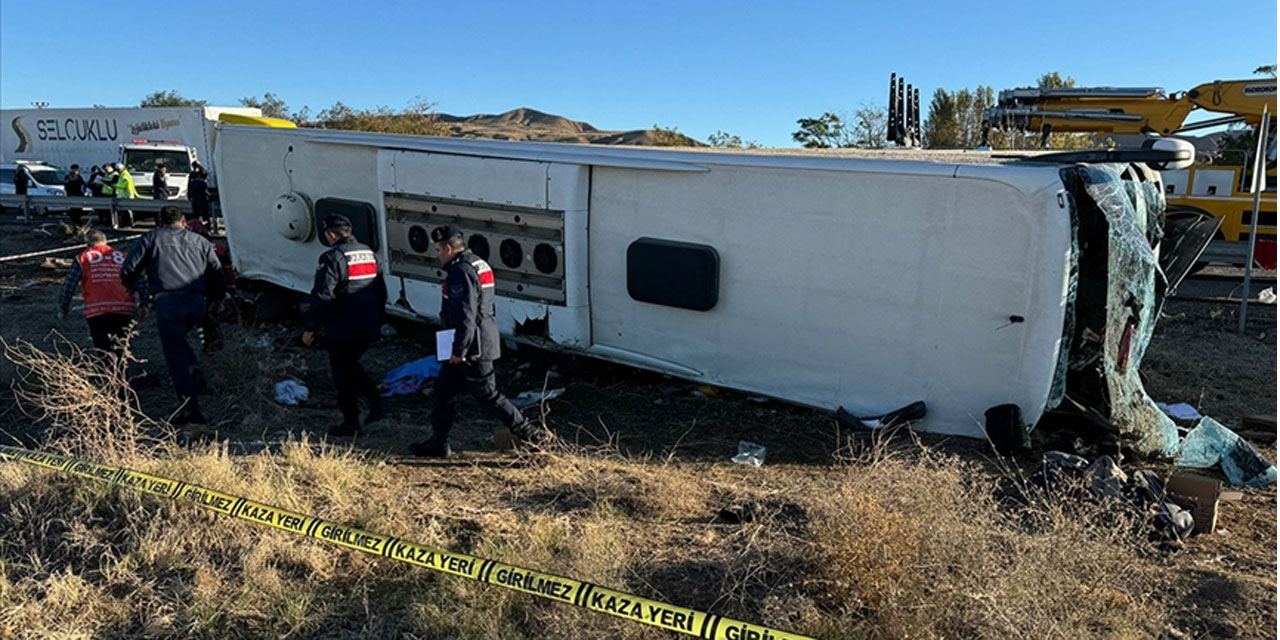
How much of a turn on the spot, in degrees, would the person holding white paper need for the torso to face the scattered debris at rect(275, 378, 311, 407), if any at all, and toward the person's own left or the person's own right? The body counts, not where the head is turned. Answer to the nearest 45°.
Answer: approximately 45° to the person's own right

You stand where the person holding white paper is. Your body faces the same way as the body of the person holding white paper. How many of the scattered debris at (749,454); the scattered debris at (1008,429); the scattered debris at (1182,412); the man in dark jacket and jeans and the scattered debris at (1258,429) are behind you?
4

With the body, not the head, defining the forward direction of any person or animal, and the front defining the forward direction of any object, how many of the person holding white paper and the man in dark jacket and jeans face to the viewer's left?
1

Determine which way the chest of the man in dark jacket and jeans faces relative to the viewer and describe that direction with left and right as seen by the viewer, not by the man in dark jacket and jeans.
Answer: facing away from the viewer

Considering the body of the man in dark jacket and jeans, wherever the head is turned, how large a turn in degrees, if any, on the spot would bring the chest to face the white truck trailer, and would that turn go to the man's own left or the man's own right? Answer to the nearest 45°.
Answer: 0° — they already face it

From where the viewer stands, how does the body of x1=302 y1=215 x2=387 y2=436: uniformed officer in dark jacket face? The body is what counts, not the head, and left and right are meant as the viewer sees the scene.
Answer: facing away from the viewer and to the left of the viewer

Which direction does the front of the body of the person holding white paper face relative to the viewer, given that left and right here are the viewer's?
facing to the left of the viewer

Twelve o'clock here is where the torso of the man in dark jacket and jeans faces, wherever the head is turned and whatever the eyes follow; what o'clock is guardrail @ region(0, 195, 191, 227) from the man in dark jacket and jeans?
The guardrail is roughly at 12 o'clock from the man in dark jacket and jeans.
